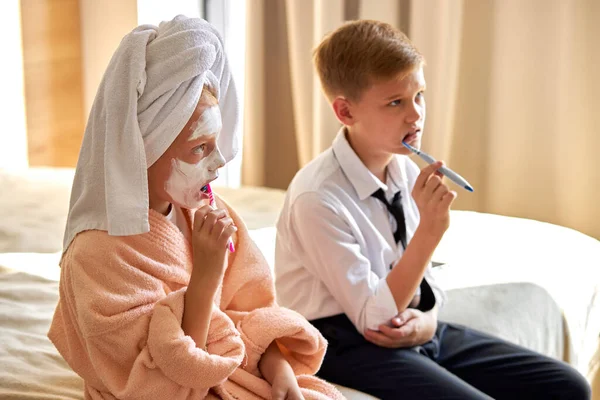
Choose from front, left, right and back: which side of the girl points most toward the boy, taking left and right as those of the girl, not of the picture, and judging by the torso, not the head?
left

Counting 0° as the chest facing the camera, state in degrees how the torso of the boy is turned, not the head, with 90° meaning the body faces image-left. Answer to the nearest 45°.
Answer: approximately 315°

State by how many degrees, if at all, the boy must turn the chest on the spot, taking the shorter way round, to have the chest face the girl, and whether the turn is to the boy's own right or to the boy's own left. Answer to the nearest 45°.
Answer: approximately 90° to the boy's own right

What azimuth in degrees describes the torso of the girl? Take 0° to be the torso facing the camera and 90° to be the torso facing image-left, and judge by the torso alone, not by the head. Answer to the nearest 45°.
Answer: approximately 315°

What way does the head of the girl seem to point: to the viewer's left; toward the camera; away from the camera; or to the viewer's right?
to the viewer's right
